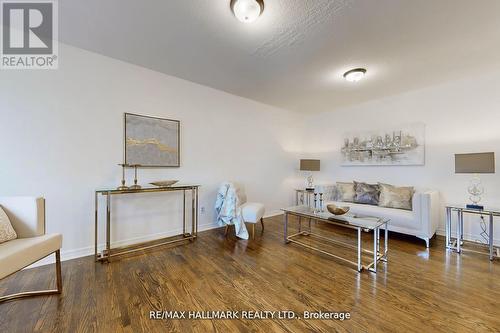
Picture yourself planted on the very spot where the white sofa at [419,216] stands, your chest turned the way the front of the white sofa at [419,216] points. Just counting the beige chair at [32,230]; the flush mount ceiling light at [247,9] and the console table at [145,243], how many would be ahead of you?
3

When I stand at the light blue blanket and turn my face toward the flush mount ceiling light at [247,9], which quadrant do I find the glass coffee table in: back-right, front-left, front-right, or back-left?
front-left

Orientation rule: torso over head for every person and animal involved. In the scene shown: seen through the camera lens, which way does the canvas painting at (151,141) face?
facing the viewer and to the right of the viewer

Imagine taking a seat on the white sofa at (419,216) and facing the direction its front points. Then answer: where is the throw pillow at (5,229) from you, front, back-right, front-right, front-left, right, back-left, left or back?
front

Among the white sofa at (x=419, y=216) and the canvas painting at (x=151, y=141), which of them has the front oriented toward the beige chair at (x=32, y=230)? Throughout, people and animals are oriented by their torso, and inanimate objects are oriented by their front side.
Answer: the white sofa at (x=419, y=216)

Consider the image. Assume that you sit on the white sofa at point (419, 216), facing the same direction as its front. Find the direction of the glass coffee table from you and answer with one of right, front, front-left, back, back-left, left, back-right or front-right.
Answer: front

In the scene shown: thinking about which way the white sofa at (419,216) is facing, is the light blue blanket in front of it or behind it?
in front

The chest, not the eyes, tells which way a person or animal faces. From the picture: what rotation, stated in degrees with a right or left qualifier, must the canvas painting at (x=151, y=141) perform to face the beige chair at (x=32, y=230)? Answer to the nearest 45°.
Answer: approximately 90° to its right

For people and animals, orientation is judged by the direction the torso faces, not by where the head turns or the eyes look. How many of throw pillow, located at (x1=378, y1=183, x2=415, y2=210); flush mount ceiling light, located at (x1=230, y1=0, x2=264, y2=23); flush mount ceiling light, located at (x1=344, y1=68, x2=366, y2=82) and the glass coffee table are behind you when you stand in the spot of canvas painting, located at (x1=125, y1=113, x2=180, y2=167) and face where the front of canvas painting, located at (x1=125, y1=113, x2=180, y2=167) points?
0

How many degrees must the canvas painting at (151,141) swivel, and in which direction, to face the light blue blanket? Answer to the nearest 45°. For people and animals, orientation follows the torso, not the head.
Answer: approximately 45° to its left

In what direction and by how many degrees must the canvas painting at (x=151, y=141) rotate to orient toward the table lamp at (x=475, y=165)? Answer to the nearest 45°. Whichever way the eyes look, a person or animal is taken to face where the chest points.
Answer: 0° — it already faces it

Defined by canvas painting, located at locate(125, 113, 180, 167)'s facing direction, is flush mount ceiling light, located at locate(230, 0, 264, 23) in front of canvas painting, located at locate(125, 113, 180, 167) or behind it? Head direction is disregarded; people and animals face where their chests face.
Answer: in front

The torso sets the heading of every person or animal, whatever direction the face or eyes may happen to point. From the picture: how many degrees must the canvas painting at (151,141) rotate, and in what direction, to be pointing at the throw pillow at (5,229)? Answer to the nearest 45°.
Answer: approximately 90° to its right

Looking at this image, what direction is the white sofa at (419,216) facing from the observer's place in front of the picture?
facing the viewer and to the left of the viewer

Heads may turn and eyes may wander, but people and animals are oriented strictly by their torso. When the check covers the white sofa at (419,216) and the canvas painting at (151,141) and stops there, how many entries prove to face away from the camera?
0

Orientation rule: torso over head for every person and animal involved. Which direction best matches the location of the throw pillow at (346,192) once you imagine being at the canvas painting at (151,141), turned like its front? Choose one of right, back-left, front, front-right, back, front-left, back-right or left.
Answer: front-left
